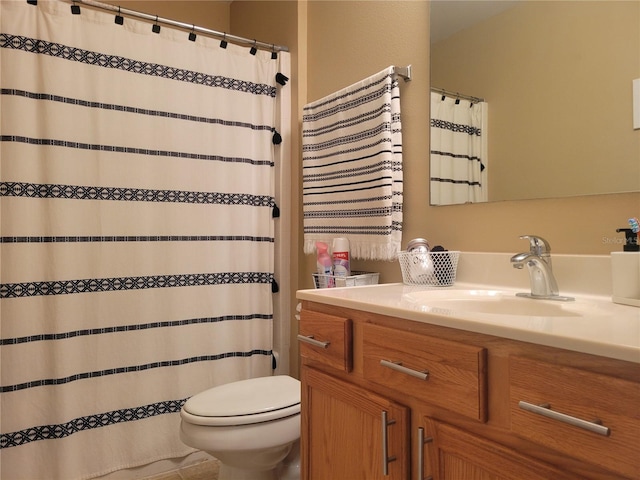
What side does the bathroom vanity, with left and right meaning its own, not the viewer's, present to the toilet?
right

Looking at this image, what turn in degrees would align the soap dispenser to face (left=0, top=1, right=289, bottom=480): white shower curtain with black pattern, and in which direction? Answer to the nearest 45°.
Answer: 0° — it already faces it

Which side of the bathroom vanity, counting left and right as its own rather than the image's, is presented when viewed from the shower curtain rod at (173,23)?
right

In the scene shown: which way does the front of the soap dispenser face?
to the viewer's left

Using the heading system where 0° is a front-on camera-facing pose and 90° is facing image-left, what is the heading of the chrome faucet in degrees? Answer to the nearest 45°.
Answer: approximately 45°

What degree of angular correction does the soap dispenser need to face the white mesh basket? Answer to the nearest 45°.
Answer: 0° — it already faces it

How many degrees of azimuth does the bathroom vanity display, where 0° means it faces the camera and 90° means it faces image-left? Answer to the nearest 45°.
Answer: approximately 45°
